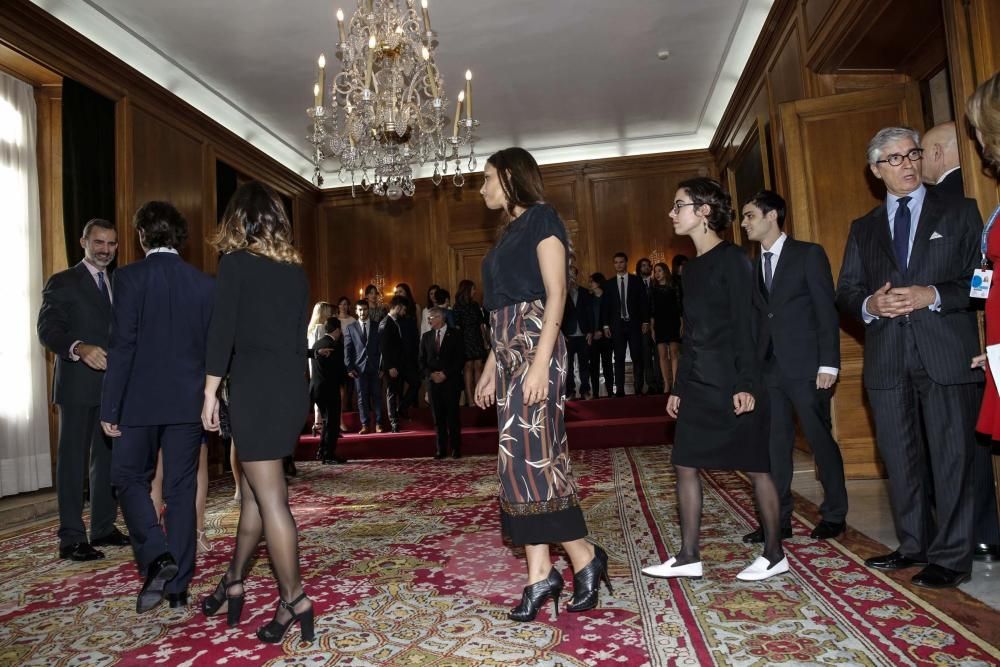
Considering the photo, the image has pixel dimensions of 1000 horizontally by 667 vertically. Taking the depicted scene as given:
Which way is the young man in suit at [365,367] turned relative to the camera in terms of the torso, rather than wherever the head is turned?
toward the camera

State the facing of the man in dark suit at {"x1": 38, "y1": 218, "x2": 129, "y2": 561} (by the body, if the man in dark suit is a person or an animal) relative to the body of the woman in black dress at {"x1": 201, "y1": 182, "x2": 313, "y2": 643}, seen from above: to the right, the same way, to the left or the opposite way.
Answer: the opposite way

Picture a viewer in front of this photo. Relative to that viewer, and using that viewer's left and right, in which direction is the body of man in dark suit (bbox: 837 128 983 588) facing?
facing the viewer and to the left of the viewer

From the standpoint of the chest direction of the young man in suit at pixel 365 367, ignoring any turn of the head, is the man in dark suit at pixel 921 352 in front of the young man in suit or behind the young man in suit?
in front

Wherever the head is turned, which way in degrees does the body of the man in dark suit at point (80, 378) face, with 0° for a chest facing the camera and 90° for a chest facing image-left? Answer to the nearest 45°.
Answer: approximately 315°

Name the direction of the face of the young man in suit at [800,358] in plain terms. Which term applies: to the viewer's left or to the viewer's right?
to the viewer's left

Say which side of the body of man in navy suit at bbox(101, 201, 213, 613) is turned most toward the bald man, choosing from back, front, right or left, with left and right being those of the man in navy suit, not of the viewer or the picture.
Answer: right

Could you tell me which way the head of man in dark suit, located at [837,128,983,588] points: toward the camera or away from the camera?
toward the camera

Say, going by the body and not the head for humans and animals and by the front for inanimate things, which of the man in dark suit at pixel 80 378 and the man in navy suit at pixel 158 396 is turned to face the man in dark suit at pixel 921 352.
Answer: the man in dark suit at pixel 80 378

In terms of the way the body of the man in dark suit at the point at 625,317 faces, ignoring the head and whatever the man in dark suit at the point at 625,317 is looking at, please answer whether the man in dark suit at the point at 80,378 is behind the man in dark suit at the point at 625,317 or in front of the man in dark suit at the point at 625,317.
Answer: in front

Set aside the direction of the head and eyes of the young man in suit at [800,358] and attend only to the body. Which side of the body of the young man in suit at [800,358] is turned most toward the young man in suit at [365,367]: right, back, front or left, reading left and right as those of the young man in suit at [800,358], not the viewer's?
right

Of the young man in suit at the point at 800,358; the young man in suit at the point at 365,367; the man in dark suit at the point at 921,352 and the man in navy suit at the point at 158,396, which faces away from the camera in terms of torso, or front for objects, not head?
the man in navy suit

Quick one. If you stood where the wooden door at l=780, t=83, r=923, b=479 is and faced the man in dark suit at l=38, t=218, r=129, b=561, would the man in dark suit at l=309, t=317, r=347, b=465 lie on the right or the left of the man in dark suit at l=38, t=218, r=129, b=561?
right

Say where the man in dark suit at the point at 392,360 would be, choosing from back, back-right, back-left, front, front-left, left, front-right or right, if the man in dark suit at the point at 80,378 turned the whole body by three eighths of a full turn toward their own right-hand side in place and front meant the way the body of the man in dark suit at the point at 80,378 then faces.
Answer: back-right

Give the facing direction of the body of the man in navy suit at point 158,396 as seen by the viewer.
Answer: away from the camera

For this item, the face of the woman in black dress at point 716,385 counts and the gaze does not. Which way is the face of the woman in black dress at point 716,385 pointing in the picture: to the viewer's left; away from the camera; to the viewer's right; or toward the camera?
to the viewer's left

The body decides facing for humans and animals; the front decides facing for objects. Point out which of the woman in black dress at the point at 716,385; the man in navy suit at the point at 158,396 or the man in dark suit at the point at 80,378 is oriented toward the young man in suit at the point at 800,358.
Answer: the man in dark suit
